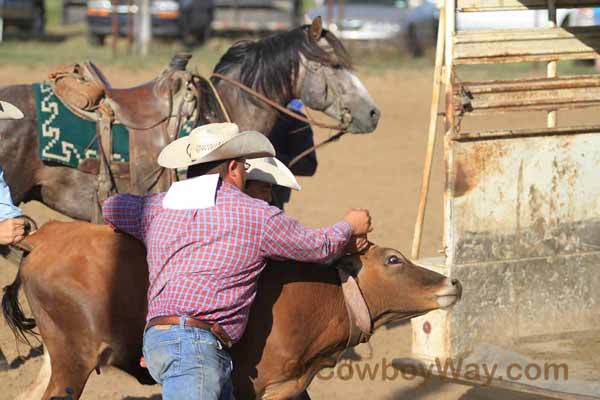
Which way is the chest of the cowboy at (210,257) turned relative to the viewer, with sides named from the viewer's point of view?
facing away from the viewer and to the right of the viewer

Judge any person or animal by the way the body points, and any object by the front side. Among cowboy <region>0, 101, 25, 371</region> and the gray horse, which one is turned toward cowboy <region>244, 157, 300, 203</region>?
cowboy <region>0, 101, 25, 371</region>

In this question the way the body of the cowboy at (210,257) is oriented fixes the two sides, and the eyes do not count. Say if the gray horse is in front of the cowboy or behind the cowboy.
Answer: in front

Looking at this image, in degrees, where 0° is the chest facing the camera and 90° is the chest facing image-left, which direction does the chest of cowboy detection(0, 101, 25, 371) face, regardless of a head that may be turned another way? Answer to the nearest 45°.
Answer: approximately 270°

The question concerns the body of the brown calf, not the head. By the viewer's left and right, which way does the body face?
facing to the right of the viewer

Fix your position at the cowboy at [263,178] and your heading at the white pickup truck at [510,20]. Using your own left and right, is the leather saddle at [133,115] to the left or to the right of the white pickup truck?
left

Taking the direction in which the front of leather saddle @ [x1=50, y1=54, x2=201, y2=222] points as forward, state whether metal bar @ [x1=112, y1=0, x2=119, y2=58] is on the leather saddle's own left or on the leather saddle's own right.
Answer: on the leather saddle's own left

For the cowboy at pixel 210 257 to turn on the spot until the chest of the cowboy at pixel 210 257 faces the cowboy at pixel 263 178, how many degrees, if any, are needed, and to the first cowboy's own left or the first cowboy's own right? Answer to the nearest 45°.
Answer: approximately 45° to the first cowboy's own left

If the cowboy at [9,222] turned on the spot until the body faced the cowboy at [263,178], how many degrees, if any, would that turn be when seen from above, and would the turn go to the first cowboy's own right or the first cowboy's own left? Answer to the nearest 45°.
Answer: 0° — they already face them

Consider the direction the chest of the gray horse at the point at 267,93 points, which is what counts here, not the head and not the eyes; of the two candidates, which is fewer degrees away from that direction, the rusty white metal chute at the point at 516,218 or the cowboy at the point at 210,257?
the rusty white metal chute

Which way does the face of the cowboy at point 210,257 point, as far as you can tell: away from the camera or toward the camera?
away from the camera
